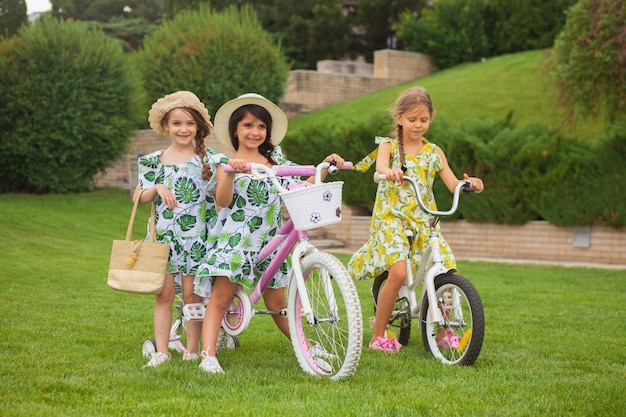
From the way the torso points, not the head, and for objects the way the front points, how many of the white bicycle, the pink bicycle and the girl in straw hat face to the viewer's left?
0

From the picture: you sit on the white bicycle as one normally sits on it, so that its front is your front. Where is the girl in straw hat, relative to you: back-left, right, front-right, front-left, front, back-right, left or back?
back-right

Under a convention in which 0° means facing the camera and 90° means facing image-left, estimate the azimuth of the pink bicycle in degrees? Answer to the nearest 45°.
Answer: approximately 315°

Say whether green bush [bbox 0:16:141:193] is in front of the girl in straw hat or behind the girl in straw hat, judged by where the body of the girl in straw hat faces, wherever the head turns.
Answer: behind

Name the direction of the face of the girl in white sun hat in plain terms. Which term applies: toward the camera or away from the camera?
toward the camera

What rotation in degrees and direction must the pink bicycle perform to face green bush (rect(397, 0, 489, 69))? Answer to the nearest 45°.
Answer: approximately 135° to its left

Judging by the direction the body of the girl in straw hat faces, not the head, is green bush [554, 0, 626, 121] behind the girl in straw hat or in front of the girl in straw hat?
behind

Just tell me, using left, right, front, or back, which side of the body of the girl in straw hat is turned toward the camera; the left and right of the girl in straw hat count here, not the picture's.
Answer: front

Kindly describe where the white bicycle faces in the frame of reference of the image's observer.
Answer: facing the viewer and to the right of the viewer

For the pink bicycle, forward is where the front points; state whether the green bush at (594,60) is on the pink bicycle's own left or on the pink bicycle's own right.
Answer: on the pink bicycle's own left

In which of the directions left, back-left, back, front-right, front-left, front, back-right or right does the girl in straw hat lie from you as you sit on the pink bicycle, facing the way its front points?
back
